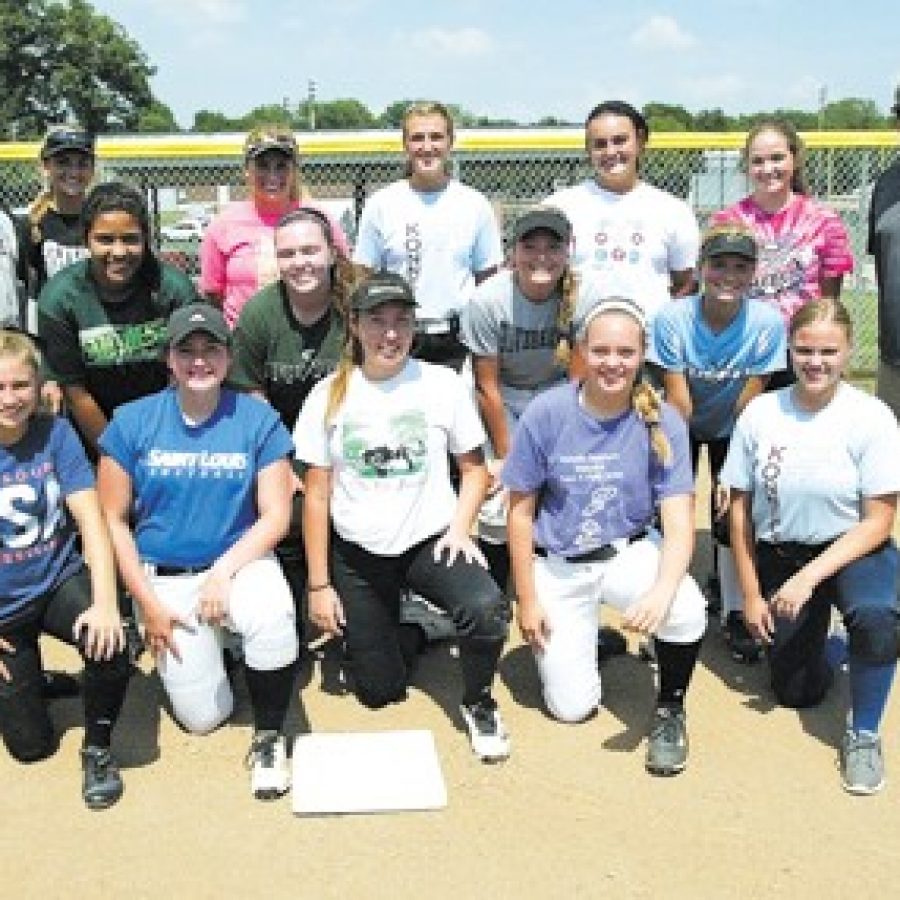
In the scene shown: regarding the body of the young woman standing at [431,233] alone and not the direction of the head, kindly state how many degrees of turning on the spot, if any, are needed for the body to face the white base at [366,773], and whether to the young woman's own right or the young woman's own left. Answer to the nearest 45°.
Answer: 0° — they already face it

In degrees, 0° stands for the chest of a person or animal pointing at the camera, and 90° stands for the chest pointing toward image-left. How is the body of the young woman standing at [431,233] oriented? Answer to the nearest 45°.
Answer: approximately 0°

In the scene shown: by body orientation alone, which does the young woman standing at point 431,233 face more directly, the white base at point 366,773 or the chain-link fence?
the white base

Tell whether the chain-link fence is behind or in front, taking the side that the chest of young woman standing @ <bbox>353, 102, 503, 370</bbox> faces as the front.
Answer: behind
